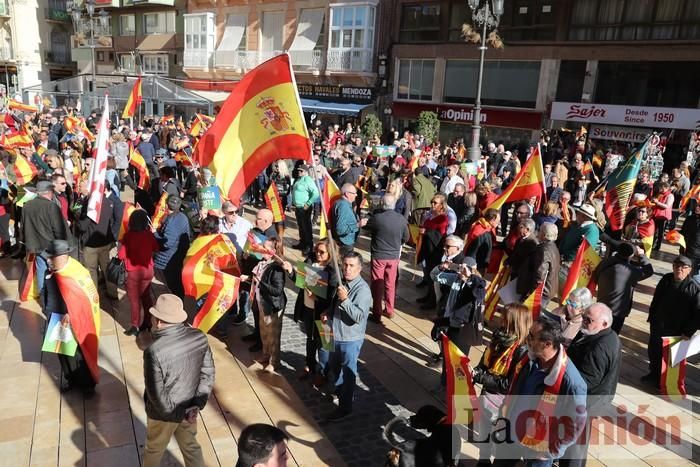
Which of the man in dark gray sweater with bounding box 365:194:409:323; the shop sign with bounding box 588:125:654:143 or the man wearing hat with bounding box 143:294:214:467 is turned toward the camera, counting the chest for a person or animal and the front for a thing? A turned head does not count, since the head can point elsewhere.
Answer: the shop sign

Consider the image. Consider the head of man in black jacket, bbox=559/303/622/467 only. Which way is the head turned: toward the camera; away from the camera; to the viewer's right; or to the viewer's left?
to the viewer's left

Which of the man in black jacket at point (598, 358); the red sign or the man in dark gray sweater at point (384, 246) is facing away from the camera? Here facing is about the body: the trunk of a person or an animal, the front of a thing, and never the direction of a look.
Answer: the man in dark gray sweater at point (384, 246)

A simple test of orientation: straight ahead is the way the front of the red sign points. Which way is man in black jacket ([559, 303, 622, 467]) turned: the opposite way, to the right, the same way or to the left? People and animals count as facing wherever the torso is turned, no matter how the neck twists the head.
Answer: to the right

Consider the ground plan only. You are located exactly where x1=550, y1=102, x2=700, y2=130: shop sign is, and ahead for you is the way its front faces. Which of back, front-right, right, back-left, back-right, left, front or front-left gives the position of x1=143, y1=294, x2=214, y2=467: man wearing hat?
front

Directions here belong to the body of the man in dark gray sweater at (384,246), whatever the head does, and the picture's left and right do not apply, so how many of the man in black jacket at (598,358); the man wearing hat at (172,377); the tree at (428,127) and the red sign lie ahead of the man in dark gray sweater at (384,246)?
2

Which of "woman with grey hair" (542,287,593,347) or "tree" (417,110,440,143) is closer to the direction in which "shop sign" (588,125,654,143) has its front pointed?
the woman with grey hair

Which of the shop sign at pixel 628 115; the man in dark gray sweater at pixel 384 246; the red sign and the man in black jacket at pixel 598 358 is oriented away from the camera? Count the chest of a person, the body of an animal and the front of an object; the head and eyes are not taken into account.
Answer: the man in dark gray sweater at pixel 384 246

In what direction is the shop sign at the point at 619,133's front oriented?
toward the camera

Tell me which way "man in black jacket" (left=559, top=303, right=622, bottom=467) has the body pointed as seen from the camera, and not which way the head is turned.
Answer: to the viewer's left

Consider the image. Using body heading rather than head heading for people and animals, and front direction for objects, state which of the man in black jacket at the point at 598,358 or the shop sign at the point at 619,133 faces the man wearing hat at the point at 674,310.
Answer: the shop sign

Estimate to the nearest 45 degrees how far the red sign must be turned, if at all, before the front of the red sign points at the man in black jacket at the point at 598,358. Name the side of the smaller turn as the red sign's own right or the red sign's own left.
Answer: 0° — it already faces them

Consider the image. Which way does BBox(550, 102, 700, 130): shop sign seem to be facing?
toward the camera

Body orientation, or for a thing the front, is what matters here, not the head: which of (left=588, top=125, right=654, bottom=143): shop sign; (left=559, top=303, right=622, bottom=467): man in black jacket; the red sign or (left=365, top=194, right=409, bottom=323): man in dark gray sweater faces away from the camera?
(left=365, top=194, right=409, bottom=323): man in dark gray sweater

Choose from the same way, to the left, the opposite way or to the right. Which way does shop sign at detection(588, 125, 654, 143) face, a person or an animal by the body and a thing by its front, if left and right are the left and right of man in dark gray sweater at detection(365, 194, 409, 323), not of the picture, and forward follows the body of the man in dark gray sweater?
the opposite way

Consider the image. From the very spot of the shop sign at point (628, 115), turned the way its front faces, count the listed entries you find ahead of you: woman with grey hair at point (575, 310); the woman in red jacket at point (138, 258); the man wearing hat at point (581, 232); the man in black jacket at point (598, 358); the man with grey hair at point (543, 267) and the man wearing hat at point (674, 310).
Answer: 6

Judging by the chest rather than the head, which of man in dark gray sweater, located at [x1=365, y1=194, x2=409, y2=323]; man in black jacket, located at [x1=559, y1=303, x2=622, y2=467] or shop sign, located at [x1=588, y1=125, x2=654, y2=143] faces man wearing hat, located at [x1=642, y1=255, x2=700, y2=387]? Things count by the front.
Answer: the shop sign

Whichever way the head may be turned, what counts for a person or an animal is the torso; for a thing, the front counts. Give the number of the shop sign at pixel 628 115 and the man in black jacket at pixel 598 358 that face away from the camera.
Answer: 0

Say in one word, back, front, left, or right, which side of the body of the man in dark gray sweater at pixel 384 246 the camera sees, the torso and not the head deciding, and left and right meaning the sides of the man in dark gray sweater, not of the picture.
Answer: back

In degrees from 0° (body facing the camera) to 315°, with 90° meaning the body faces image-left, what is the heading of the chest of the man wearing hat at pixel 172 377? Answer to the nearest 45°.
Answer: approximately 135°
